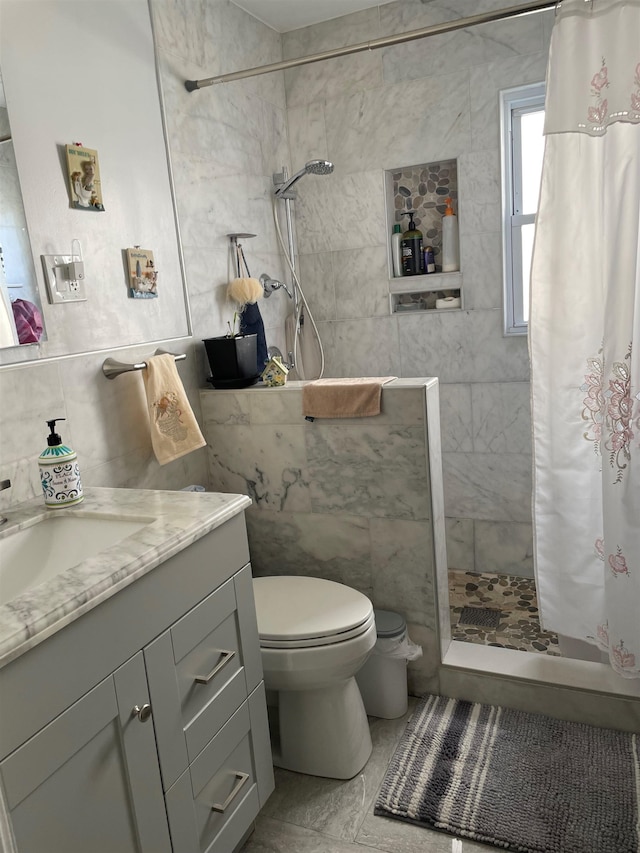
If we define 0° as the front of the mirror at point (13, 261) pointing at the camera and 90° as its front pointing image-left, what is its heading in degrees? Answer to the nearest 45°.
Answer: approximately 315°

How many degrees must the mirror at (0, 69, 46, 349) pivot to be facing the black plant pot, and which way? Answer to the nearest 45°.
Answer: approximately 90° to its left
